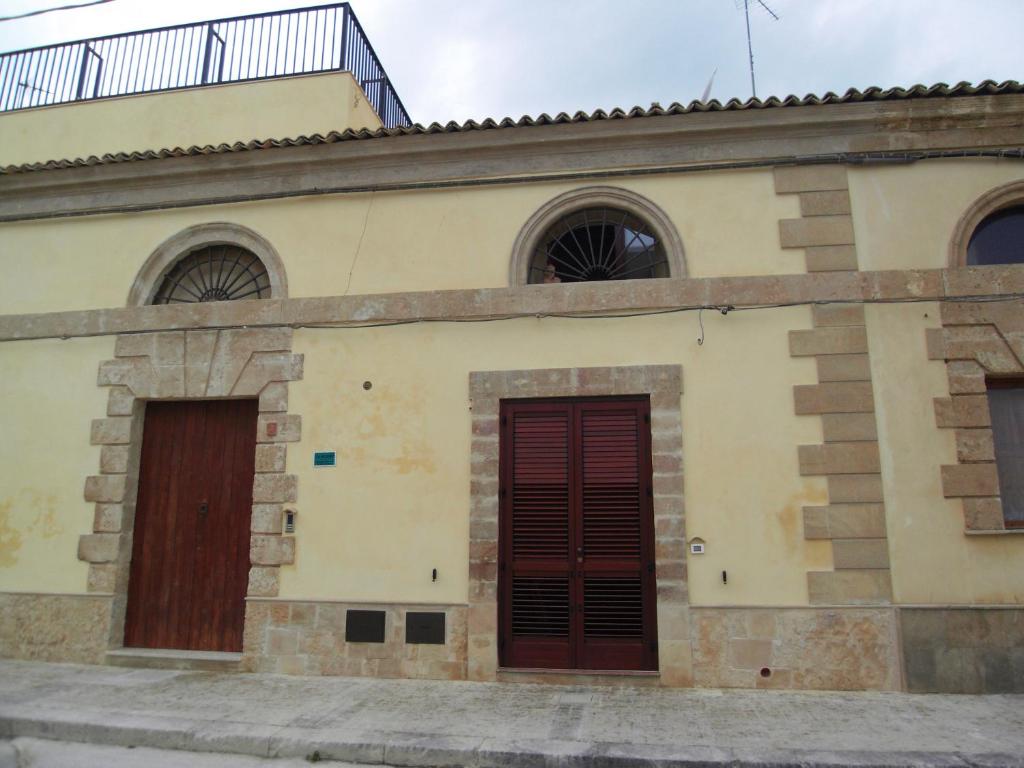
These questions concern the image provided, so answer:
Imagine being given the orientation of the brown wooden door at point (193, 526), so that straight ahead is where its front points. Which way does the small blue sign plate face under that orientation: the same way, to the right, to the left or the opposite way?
the same way

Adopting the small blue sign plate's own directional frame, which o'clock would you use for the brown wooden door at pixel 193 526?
The brown wooden door is roughly at 4 o'clock from the small blue sign plate.

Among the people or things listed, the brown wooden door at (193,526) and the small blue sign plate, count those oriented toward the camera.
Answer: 2

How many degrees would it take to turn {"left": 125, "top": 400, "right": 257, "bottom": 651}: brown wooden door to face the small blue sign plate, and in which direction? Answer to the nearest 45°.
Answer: approximately 45° to its left

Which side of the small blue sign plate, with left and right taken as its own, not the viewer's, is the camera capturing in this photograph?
front

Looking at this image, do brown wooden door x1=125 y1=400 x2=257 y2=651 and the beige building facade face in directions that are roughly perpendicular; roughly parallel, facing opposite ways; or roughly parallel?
roughly parallel

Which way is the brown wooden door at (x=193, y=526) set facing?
toward the camera

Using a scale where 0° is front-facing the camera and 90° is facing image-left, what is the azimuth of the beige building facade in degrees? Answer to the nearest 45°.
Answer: approximately 0°
